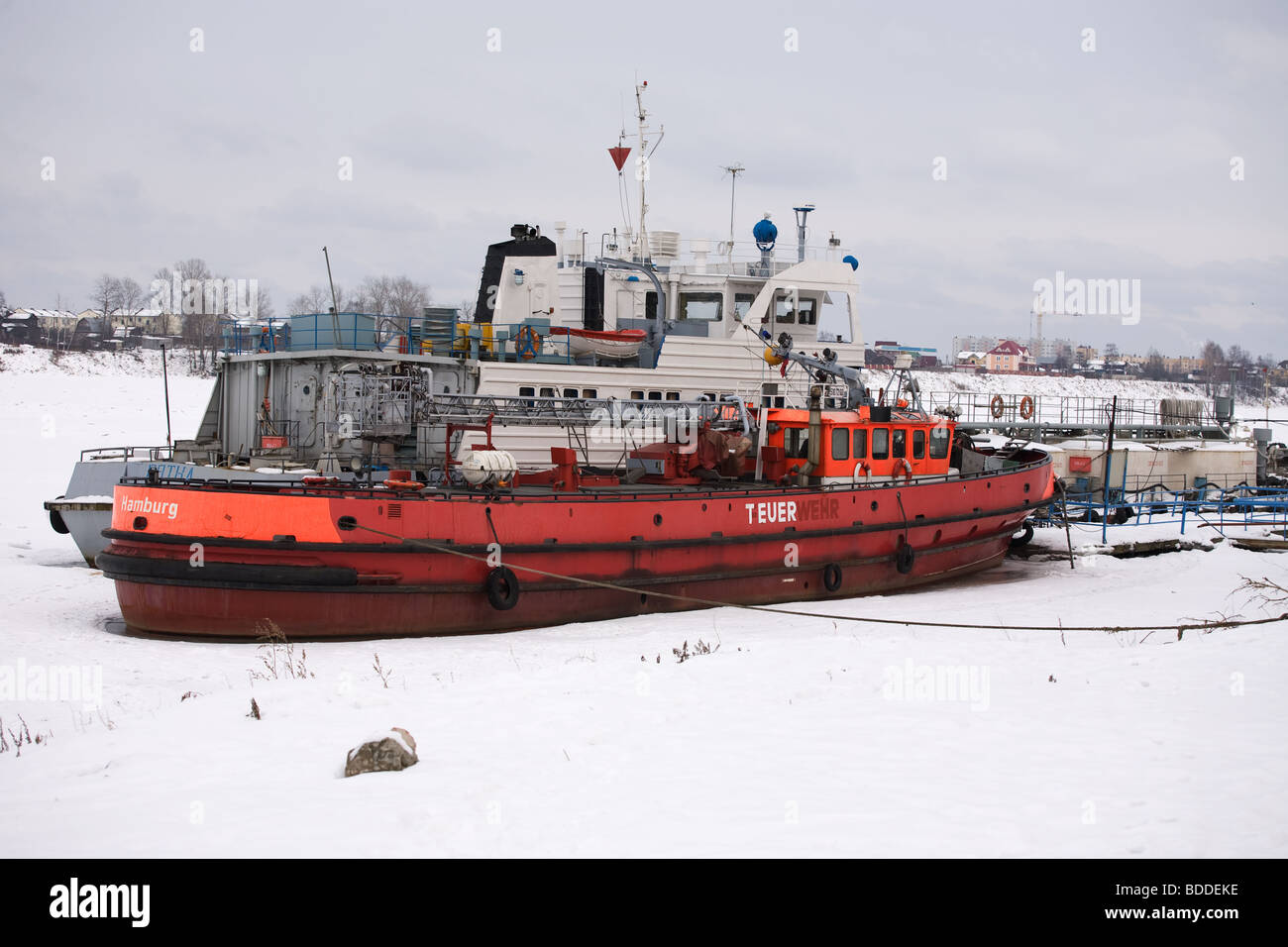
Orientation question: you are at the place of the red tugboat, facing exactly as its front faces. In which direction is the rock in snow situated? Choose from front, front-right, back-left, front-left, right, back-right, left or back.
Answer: back-right

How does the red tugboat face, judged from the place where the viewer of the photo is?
facing away from the viewer and to the right of the viewer
